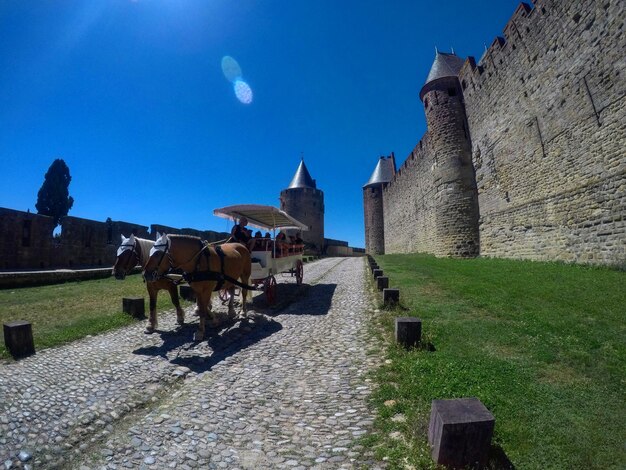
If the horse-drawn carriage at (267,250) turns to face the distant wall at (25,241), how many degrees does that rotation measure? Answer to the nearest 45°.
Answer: approximately 90° to its right

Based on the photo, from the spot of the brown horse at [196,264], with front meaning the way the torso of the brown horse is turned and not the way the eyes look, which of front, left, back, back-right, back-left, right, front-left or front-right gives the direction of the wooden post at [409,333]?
left

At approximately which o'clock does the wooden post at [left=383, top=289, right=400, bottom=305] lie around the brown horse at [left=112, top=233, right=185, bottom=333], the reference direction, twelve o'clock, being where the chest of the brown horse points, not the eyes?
The wooden post is roughly at 8 o'clock from the brown horse.

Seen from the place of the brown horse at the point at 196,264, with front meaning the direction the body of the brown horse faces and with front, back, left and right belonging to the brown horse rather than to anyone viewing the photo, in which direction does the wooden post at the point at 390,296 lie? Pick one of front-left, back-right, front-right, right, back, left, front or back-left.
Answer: back-left

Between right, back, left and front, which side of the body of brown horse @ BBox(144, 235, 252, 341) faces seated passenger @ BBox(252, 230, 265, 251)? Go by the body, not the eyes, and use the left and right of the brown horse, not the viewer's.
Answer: back

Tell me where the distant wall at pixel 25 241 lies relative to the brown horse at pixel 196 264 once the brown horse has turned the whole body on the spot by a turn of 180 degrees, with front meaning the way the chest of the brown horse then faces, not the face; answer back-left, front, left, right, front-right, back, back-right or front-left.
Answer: left

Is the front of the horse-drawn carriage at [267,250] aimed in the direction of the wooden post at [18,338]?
yes

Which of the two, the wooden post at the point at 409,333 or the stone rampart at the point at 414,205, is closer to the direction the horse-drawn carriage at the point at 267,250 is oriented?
the wooden post

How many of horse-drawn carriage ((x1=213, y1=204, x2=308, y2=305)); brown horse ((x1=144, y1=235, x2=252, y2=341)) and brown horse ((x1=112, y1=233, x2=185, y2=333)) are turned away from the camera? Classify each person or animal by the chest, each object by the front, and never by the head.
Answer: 0

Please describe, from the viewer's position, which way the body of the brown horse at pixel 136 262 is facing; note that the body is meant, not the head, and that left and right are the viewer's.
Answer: facing the viewer and to the left of the viewer
